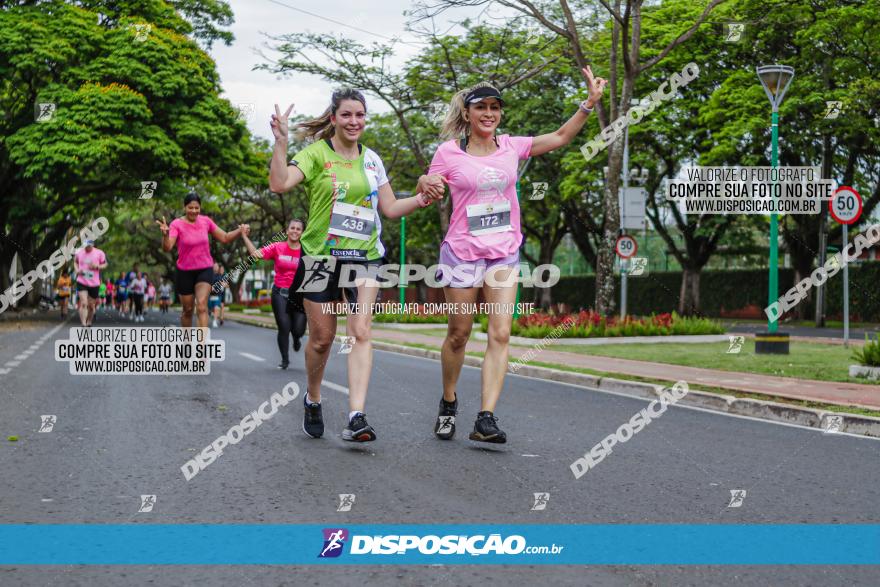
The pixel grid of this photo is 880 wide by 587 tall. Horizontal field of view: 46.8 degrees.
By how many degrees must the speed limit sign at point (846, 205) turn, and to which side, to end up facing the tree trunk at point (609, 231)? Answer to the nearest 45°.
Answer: approximately 135° to its right

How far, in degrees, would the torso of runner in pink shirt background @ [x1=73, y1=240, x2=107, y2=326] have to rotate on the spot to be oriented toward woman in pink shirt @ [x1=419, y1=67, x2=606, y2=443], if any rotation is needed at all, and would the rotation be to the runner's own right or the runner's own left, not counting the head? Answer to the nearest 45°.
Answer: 0° — they already face them

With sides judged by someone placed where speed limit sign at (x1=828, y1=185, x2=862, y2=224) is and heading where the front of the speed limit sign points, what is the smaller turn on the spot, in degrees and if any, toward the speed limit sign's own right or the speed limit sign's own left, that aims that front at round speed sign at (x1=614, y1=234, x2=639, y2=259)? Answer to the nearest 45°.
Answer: approximately 135° to the speed limit sign's own right

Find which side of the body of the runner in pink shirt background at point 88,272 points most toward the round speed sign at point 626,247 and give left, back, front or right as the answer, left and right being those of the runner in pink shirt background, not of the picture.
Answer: left

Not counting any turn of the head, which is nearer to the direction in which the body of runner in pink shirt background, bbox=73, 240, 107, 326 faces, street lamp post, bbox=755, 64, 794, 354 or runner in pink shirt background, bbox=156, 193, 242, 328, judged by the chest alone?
the runner in pink shirt background

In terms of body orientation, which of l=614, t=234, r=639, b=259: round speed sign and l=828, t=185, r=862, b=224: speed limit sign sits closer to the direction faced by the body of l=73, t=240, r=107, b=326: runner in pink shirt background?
the speed limit sign

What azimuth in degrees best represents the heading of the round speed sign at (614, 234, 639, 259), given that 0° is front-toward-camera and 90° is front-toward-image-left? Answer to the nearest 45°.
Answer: approximately 0°

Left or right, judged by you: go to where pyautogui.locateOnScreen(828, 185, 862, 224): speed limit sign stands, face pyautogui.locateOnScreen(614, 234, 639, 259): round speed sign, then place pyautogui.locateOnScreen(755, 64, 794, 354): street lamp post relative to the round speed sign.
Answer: left

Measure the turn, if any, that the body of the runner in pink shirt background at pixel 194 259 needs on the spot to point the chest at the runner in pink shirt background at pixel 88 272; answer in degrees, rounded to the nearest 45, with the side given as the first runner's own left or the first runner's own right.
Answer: approximately 180°
